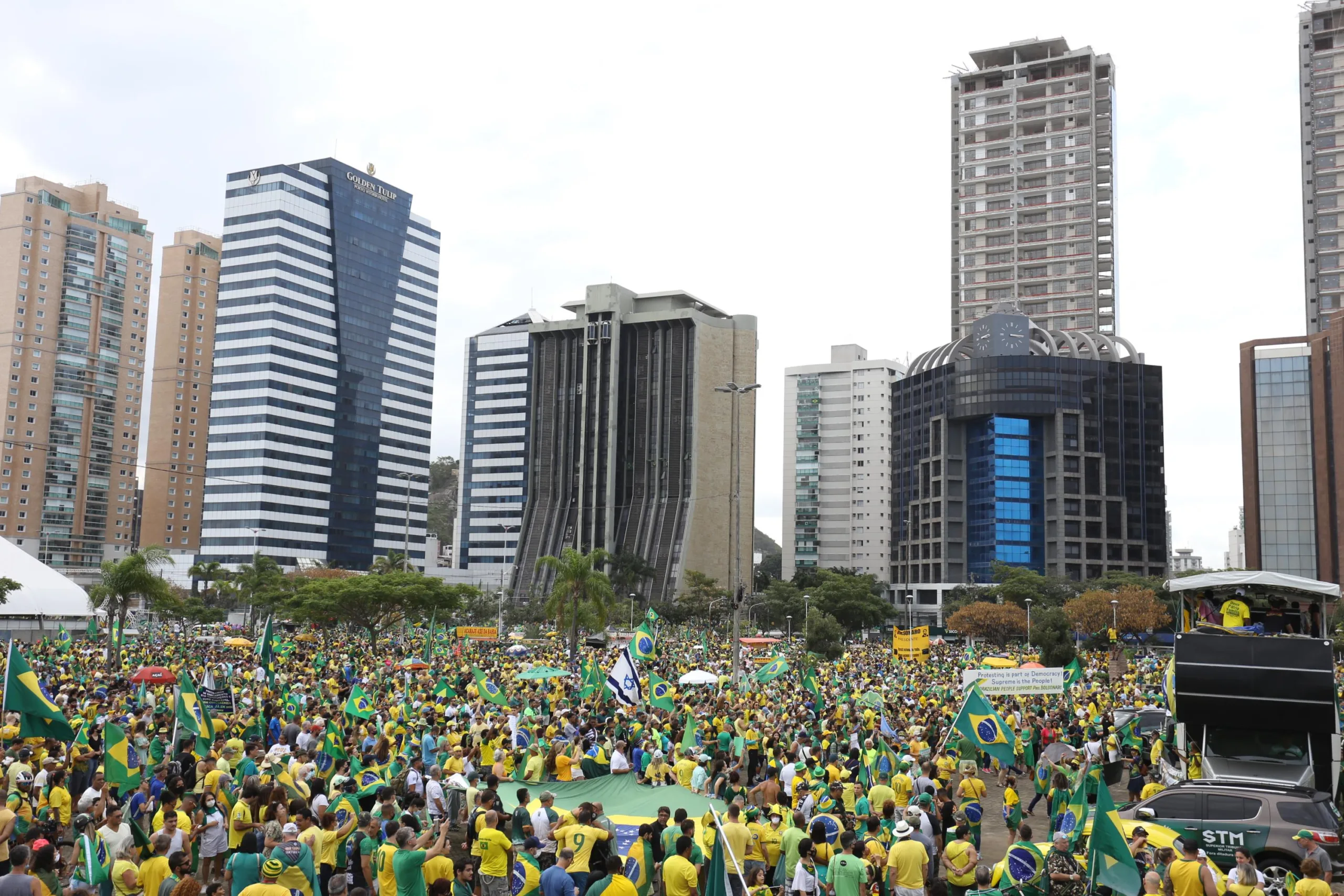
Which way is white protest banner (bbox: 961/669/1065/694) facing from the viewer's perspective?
toward the camera

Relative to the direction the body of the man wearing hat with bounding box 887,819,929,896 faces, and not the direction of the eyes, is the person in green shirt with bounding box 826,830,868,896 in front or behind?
behind

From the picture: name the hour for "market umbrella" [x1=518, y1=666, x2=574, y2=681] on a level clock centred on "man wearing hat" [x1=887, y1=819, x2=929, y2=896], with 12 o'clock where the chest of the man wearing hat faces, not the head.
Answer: The market umbrella is roughly at 11 o'clock from the man wearing hat.

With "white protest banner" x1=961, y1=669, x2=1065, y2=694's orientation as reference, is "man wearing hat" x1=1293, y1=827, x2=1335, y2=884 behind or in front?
in front

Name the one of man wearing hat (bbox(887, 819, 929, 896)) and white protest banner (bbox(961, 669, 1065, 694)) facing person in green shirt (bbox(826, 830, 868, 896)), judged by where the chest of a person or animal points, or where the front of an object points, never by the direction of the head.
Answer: the white protest banner

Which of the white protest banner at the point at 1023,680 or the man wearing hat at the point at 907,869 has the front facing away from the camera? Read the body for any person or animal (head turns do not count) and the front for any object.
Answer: the man wearing hat

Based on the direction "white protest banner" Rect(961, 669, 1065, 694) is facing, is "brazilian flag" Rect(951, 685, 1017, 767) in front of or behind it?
in front

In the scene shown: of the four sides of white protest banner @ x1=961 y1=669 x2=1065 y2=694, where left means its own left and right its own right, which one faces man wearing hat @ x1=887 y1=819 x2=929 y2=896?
front

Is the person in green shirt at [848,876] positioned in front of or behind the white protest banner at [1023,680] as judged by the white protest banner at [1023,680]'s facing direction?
in front

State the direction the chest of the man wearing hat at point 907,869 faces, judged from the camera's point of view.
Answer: away from the camera

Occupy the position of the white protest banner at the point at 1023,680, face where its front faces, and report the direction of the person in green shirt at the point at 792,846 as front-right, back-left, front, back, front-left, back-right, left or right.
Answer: front

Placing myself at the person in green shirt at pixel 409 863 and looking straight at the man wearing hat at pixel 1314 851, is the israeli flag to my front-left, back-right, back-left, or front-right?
front-left

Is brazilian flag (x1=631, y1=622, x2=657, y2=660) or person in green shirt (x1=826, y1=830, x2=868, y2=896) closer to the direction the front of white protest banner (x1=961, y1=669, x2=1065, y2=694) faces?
the person in green shirt

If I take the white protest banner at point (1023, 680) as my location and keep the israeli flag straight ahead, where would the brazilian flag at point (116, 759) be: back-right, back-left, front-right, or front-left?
front-left

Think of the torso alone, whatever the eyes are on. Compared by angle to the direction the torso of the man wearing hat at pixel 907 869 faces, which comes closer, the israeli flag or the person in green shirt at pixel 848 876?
the israeli flag

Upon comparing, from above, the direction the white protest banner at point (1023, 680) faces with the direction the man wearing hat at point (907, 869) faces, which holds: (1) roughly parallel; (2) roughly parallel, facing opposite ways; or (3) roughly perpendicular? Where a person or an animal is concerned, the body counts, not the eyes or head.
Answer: roughly parallel, facing opposite ways

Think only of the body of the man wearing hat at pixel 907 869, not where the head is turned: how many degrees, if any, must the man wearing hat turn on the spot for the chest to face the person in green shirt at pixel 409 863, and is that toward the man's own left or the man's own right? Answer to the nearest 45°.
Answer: approximately 90° to the man's own left

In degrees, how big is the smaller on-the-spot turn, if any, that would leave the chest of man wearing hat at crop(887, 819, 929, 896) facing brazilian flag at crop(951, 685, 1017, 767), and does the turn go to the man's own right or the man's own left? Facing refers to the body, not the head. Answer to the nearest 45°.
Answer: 0° — they already face it

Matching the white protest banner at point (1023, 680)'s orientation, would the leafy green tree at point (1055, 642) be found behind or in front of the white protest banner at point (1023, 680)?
behind
